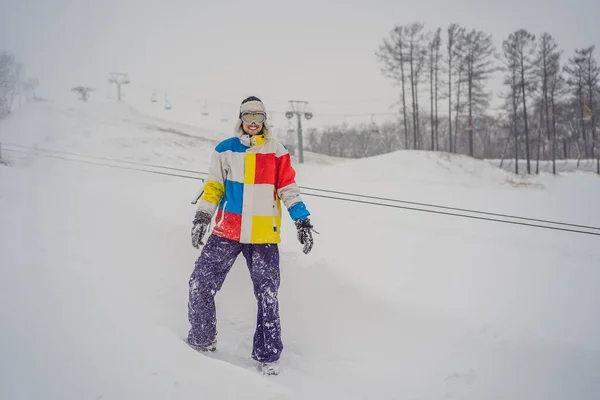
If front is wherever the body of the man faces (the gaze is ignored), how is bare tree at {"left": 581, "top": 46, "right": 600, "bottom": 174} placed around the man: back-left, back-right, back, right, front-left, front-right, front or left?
back-left

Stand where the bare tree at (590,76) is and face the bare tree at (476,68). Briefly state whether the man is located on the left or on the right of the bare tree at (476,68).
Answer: left

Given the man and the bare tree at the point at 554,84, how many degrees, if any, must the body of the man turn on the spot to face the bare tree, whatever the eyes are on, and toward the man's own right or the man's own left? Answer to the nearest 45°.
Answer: approximately 135° to the man's own left

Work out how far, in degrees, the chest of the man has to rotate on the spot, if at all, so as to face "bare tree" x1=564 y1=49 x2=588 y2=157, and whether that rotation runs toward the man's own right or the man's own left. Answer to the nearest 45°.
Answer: approximately 135° to the man's own left

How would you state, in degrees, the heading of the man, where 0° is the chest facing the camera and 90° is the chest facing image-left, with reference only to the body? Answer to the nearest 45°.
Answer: approximately 0°

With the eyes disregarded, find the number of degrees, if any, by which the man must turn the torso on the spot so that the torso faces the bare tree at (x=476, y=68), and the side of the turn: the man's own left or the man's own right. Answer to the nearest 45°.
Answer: approximately 135° to the man's own left

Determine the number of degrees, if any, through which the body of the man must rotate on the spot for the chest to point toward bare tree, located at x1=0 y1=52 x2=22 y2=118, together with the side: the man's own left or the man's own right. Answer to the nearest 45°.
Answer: approximately 135° to the man's own right
